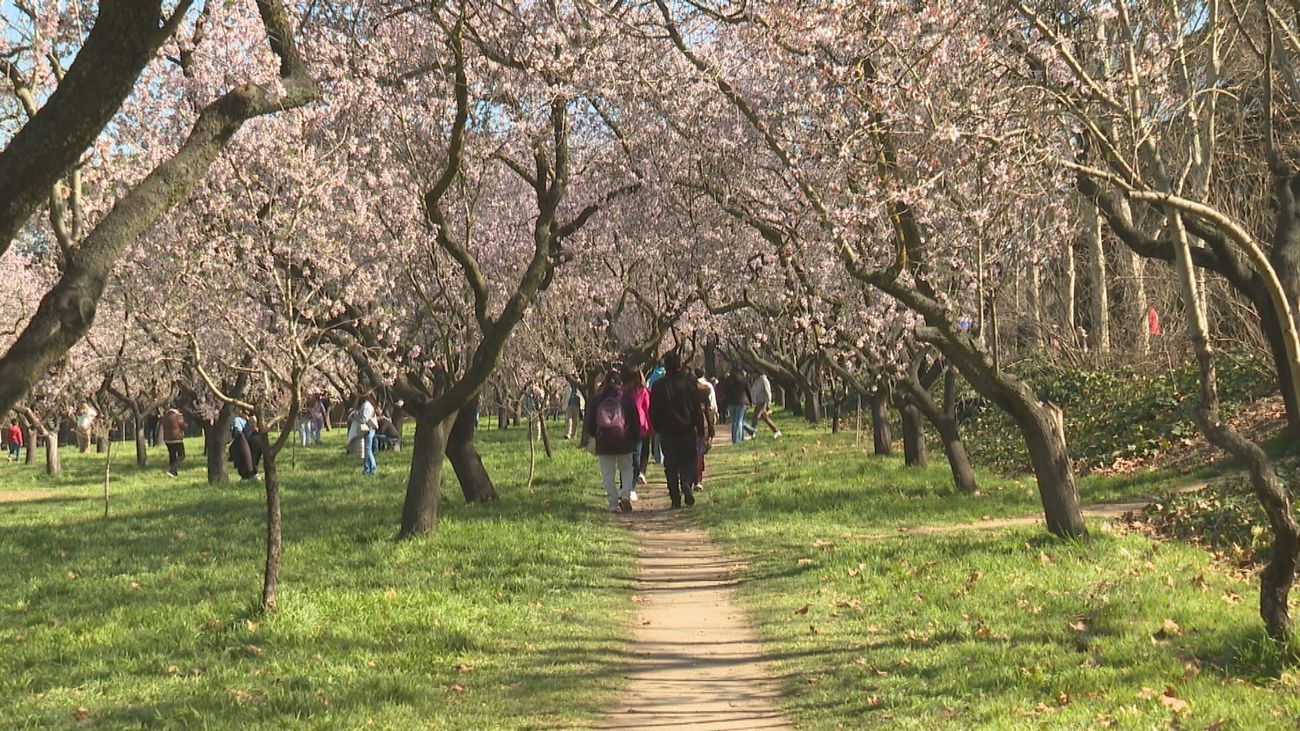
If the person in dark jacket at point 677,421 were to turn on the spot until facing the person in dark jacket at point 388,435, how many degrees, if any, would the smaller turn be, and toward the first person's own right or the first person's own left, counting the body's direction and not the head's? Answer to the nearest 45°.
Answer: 0° — they already face them

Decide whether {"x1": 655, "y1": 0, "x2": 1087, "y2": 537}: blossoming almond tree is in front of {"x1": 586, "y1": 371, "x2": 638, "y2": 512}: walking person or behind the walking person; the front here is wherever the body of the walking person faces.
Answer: behind

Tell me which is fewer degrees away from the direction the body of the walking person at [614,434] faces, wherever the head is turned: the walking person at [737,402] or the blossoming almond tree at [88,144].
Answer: the walking person

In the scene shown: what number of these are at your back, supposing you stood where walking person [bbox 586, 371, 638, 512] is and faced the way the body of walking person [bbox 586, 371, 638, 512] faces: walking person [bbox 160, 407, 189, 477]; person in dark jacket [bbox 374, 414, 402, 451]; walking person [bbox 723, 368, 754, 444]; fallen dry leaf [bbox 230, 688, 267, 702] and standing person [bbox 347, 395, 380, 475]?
1

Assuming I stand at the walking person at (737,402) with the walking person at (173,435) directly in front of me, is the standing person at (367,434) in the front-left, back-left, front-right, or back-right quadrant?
front-left

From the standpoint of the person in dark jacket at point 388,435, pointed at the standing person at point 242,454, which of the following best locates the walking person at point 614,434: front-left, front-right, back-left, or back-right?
front-left

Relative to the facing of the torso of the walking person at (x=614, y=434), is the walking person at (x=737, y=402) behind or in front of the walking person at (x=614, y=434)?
in front

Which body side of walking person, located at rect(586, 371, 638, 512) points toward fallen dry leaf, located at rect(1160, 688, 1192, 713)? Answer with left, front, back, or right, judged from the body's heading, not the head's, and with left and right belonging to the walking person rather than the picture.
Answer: back

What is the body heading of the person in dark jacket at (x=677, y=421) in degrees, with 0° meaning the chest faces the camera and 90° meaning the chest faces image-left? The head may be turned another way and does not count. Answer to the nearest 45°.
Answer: approximately 180°

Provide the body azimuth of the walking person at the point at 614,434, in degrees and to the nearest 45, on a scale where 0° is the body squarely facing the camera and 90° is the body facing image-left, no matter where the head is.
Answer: approximately 180°

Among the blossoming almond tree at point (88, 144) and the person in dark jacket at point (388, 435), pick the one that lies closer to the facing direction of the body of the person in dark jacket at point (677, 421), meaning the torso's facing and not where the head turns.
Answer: the person in dark jacket

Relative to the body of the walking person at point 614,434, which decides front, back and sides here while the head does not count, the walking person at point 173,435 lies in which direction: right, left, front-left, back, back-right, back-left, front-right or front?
front-left

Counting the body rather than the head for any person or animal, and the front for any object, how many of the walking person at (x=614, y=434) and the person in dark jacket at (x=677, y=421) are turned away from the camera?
2

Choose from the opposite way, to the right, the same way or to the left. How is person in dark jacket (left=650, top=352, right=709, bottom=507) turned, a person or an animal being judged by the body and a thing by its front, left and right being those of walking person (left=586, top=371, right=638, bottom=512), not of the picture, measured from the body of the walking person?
the same way

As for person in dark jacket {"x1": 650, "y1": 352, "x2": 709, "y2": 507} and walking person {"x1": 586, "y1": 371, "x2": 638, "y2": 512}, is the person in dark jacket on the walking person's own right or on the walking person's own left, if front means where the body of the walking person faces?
on the walking person's own right

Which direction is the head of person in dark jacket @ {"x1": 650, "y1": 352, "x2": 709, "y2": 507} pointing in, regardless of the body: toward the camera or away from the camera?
away from the camera

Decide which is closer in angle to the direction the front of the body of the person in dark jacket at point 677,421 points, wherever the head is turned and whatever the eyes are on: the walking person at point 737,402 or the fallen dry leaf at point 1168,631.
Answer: the walking person

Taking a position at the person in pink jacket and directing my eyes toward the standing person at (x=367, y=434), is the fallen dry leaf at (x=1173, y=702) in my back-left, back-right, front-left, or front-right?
back-left

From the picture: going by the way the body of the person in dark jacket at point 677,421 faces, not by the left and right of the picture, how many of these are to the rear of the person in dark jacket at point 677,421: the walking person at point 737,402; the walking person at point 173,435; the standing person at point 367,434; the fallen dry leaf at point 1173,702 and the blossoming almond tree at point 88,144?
2

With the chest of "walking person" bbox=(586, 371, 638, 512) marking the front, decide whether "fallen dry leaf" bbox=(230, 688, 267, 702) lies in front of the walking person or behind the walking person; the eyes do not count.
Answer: behind

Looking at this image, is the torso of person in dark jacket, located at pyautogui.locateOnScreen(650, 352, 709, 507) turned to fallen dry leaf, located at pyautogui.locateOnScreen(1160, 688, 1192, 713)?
no
